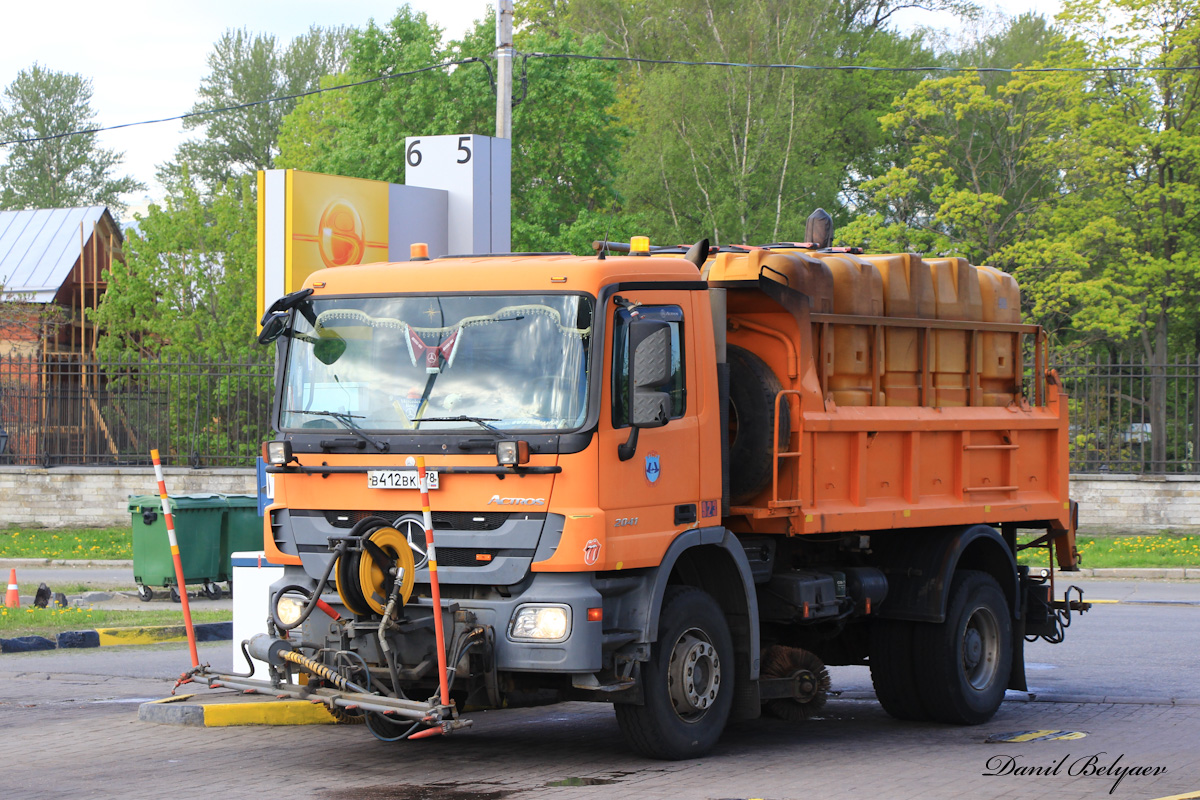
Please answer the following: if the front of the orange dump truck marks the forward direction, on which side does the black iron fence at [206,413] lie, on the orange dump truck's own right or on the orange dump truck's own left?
on the orange dump truck's own right

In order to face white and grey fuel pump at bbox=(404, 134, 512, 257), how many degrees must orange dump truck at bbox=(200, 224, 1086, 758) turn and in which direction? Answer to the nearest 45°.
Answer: approximately 135° to its right

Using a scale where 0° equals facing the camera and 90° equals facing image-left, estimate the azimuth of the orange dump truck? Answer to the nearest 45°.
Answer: approximately 45°

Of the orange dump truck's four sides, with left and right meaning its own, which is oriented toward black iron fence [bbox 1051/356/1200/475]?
back

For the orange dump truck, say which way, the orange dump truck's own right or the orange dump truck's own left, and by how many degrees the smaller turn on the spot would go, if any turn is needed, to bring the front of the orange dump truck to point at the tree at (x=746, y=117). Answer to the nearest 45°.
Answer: approximately 135° to the orange dump truck's own right

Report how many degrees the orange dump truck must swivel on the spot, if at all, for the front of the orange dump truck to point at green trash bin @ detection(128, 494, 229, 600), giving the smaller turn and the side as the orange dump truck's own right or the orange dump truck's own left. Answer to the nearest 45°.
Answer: approximately 90° to the orange dump truck's own right

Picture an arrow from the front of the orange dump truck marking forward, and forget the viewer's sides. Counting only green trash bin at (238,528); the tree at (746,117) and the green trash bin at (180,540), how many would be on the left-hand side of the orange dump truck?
0

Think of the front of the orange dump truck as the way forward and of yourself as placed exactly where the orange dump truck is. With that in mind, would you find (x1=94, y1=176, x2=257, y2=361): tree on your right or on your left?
on your right

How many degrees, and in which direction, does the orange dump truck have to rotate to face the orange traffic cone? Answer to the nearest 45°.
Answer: approximately 90° to its right
